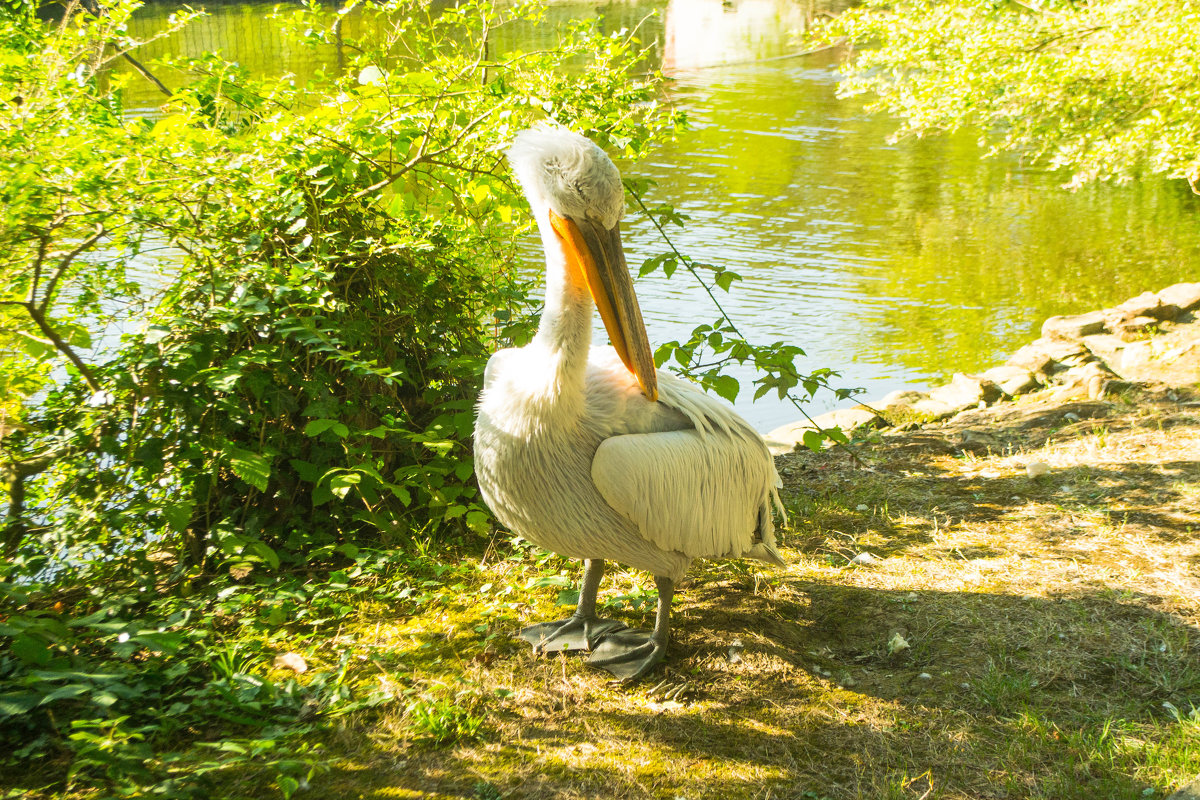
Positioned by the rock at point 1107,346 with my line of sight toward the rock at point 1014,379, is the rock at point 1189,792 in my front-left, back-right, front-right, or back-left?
front-left

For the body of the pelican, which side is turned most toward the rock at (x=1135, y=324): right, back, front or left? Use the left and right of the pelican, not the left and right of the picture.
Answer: back

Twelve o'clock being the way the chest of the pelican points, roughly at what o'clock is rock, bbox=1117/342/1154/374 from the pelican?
The rock is roughly at 6 o'clock from the pelican.

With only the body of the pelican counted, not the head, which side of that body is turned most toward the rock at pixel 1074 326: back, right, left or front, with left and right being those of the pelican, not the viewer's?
back

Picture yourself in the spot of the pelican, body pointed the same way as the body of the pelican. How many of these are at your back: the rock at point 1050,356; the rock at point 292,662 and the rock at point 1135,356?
2

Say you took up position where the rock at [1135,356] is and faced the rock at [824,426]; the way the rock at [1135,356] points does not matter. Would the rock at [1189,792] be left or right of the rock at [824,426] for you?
left

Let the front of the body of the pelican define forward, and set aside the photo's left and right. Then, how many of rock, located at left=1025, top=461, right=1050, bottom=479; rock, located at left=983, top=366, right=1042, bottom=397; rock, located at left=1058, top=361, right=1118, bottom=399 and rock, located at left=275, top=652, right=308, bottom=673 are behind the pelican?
3

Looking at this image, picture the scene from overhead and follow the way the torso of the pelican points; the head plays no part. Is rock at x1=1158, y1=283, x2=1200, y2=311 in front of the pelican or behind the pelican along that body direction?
behind

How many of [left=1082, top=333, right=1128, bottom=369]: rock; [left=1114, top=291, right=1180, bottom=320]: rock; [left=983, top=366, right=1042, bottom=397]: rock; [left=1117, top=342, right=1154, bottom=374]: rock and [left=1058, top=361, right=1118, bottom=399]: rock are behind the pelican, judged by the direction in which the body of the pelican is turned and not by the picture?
5

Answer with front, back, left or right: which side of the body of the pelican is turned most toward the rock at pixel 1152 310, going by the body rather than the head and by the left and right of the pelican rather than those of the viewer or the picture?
back

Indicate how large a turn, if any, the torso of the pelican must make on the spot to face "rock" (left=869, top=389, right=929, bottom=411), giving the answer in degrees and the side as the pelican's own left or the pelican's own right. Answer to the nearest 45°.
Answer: approximately 180°

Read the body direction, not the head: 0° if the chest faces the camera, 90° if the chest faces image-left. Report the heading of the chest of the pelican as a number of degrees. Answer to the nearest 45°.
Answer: approximately 45°

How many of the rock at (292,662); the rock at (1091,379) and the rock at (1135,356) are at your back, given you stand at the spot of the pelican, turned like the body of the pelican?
2
